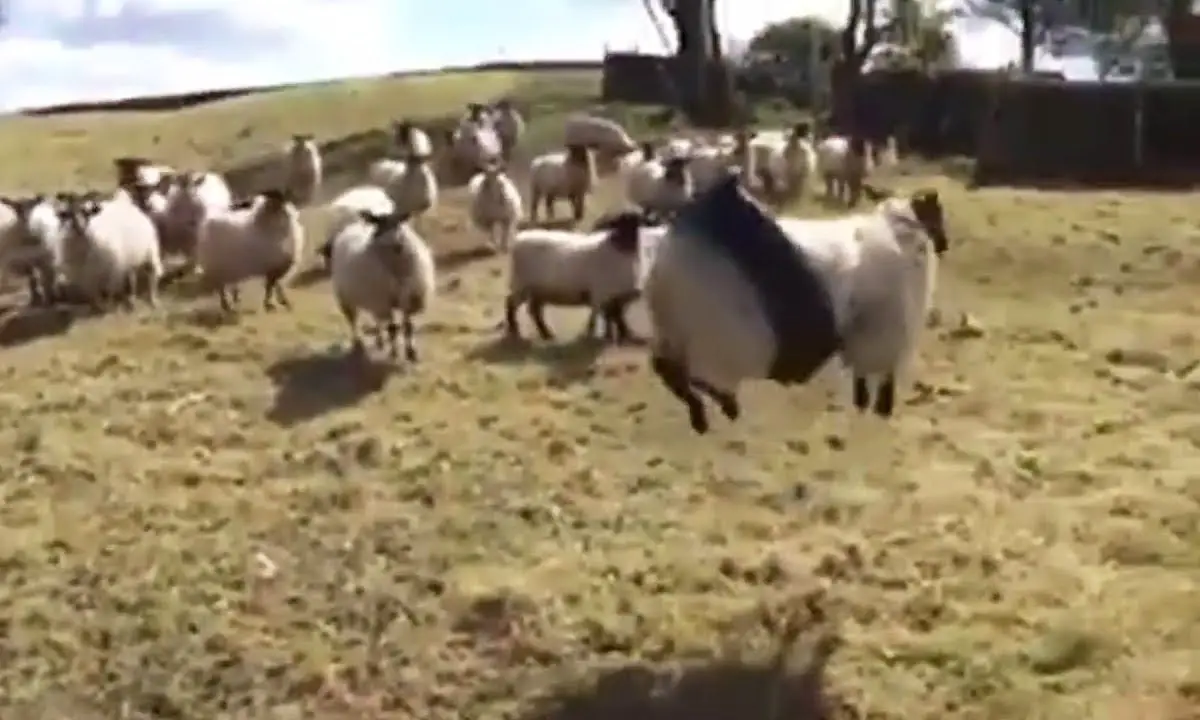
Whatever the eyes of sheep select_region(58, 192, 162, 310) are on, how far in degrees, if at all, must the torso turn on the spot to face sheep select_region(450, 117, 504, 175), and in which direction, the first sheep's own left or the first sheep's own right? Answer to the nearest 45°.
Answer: approximately 180°

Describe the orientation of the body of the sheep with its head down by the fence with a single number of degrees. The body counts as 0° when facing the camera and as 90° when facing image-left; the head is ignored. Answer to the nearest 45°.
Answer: approximately 270°

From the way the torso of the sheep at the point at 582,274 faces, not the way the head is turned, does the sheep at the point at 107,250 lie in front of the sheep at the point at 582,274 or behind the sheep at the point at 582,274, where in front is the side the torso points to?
behind

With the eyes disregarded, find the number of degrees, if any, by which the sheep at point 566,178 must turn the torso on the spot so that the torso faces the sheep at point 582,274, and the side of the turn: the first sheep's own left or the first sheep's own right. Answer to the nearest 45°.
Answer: approximately 45° to the first sheep's own right

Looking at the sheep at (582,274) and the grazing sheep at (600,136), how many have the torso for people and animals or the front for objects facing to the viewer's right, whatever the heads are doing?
2

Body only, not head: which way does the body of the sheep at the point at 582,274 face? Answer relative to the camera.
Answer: to the viewer's right

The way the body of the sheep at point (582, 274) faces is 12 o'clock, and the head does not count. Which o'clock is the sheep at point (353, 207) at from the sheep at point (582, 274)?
the sheep at point (353, 207) is roughly at 8 o'clock from the sheep at point (582, 274).
